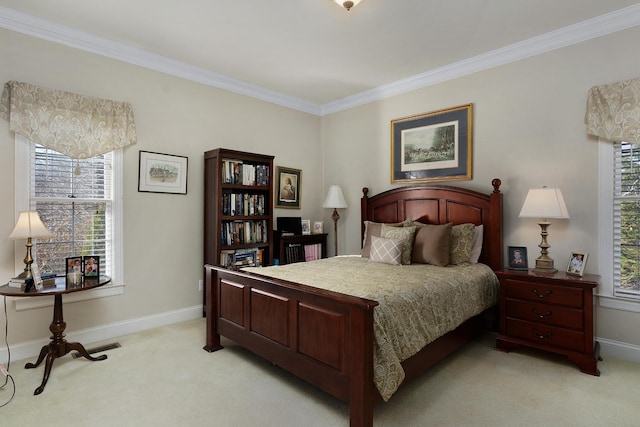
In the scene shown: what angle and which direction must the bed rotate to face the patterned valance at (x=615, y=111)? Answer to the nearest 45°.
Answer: approximately 135° to its left

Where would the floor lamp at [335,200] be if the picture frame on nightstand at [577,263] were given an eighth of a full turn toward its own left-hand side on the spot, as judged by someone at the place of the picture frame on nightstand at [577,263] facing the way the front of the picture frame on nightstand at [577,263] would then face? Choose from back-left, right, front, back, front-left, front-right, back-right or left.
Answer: right

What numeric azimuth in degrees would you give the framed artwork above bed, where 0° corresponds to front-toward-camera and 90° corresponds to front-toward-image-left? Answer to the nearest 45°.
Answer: approximately 45°

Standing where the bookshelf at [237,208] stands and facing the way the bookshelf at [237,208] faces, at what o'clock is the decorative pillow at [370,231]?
The decorative pillow is roughly at 11 o'clock from the bookshelf.

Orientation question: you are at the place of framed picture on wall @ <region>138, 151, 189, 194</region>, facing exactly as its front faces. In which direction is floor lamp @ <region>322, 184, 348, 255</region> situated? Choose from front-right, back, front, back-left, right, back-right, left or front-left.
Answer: front-left

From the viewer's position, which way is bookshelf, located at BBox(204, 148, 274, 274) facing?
facing the viewer and to the right of the viewer

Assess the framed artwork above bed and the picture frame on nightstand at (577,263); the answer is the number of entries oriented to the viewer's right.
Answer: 0

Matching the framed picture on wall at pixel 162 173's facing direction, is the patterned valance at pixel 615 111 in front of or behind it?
in front

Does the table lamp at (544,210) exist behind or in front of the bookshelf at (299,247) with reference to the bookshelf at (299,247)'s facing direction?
in front
